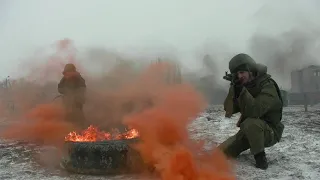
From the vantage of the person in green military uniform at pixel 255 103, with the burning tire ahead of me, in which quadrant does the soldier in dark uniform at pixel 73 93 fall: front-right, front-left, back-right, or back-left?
front-right

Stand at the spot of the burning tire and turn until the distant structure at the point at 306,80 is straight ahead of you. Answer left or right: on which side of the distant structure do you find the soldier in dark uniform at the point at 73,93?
left

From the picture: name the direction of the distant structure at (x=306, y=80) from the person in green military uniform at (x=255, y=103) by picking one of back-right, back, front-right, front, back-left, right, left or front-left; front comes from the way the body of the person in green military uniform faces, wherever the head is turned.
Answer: back-right

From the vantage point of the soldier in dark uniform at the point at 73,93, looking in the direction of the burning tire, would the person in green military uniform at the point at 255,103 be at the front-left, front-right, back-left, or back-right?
front-left

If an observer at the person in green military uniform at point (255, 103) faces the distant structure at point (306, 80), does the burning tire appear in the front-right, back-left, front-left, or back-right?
back-left

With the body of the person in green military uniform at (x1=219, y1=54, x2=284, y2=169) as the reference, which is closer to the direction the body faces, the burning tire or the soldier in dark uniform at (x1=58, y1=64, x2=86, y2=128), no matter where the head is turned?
the burning tire

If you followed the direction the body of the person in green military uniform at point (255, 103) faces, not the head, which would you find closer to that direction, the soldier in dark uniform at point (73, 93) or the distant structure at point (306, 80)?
the soldier in dark uniform

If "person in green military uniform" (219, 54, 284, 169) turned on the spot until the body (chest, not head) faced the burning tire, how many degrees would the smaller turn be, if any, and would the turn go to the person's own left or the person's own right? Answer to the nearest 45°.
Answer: approximately 45° to the person's own right

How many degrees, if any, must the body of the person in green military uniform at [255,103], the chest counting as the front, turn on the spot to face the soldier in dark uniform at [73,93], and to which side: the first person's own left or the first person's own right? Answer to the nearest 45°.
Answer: approximately 90° to the first person's own right

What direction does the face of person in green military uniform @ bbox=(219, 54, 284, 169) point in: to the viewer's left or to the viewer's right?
to the viewer's left

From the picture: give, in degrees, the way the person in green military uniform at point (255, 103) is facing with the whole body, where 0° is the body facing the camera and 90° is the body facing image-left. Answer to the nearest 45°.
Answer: approximately 45°

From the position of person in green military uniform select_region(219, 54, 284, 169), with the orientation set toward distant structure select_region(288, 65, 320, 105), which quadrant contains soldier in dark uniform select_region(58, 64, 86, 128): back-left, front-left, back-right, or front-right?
front-left
